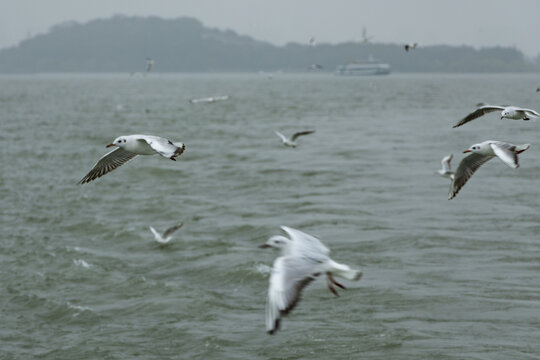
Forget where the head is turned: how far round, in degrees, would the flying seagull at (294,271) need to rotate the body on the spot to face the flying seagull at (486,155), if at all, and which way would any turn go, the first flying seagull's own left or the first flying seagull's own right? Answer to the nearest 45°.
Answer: approximately 135° to the first flying seagull's own right

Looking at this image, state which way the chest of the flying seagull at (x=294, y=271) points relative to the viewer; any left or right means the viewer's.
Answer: facing to the left of the viewer

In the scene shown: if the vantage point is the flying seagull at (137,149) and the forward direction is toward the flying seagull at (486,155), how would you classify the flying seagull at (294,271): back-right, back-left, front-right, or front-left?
front-right

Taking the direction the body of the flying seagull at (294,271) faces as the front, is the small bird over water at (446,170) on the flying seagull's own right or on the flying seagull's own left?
on the flying seagull's own right

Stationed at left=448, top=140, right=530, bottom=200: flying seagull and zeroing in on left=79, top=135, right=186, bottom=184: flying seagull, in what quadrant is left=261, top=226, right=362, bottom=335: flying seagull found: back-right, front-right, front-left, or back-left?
front-left

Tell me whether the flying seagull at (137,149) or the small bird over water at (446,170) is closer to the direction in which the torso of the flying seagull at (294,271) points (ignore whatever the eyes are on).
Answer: the flying seagull
